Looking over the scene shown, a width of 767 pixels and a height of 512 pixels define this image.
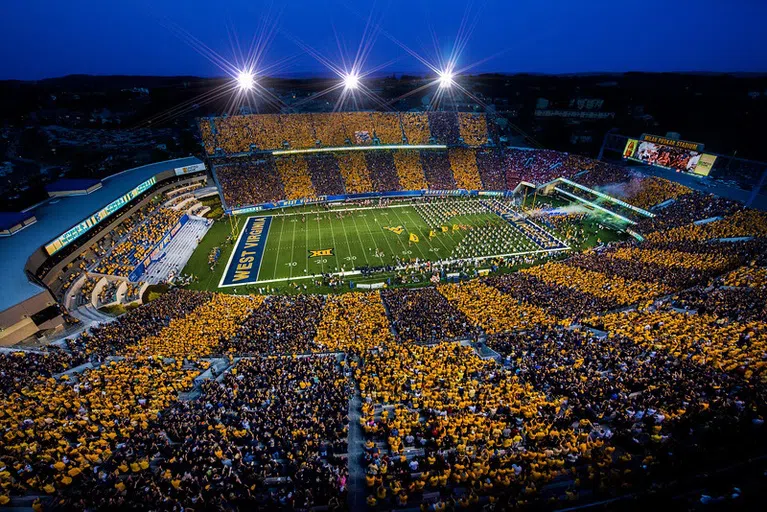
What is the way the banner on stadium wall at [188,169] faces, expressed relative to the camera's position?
facing the viewer and to the right of the viewer
